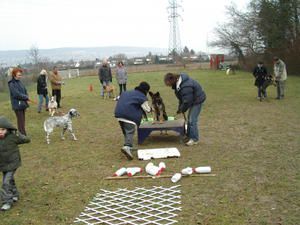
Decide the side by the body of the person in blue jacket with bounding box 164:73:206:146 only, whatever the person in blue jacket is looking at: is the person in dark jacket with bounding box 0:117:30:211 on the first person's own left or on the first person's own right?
on the first person's own left

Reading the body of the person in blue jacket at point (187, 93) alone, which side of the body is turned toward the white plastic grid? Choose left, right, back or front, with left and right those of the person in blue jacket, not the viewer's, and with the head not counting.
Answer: left

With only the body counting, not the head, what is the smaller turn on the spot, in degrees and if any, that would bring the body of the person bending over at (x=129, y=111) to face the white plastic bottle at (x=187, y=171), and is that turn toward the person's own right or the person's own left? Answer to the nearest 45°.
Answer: approximately 90° to the person's own right

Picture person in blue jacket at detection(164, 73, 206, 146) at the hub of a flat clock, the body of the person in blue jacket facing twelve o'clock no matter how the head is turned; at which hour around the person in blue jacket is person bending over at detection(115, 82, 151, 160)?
The person bending over is roughly at 11 o'clock from the person in blue jacket.

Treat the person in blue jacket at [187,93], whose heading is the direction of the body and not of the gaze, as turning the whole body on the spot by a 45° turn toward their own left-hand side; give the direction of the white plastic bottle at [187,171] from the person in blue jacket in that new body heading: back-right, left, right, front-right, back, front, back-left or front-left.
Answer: front-left

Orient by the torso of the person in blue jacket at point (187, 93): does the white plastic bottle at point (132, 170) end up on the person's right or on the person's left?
on the person's left

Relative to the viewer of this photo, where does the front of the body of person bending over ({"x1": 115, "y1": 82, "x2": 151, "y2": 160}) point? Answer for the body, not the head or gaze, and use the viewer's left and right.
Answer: facing away from the viewer and to the right of the viewer

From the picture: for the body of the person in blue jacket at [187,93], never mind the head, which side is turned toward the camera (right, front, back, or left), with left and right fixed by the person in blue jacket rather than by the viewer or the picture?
left

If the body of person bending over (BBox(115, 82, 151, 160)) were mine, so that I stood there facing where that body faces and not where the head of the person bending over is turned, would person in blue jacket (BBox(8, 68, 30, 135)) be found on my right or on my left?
on my left

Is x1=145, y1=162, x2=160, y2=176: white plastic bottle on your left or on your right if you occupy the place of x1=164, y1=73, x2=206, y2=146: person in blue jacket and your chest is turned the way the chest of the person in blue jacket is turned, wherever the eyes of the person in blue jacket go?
on your left

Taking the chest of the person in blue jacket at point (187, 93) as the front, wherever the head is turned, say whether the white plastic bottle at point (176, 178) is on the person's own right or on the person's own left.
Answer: on the person's own left

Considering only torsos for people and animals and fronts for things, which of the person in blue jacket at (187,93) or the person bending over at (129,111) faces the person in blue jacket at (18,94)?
the person in blue jacket at (187,93)

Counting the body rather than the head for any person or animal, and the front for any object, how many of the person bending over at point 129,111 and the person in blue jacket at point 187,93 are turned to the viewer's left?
1

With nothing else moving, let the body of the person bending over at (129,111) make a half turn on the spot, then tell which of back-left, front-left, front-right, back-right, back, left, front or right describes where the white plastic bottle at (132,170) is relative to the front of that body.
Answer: front-left
